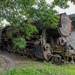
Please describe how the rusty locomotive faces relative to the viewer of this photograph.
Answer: facing the viewer and to the right of the viewer
